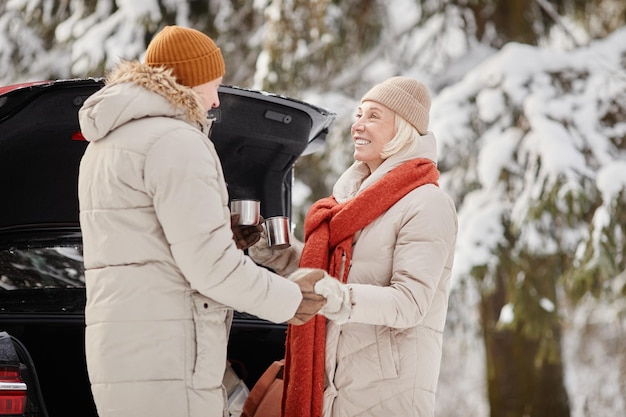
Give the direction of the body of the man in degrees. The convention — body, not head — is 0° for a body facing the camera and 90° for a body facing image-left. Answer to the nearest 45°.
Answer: approximately 225°

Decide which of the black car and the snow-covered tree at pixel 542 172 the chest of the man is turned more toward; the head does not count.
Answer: the snow-covered tree

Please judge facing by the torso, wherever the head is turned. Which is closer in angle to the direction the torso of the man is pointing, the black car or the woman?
the woman

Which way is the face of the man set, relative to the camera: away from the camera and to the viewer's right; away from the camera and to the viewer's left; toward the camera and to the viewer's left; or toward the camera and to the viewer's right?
away from the camera and to the viewer's right

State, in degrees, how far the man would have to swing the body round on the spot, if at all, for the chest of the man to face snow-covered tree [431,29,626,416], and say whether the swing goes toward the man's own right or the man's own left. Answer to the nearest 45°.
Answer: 0° — they already face it
